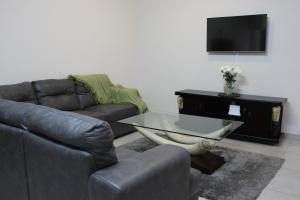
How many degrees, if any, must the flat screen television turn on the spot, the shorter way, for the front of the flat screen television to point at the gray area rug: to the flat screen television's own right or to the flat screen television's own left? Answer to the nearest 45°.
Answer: approximately 45° to the flat screen television's own left
